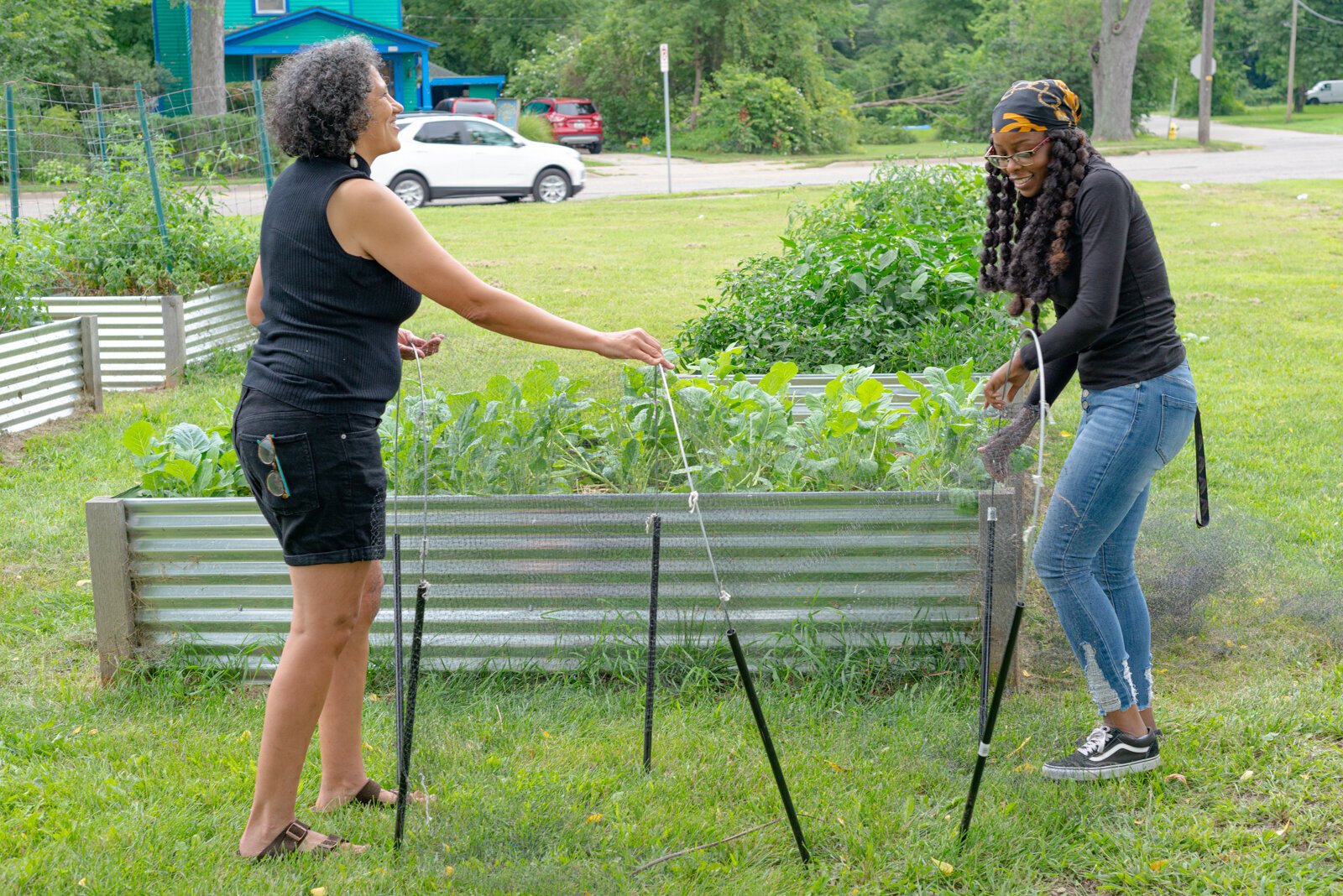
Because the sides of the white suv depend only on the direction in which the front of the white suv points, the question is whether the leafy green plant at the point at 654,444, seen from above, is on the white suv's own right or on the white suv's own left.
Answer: on the white suv's own right

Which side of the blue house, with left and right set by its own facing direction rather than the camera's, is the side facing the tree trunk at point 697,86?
left

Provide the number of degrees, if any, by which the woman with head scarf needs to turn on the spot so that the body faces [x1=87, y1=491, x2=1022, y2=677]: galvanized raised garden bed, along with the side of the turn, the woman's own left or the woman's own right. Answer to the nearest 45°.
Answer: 0° — they already face it

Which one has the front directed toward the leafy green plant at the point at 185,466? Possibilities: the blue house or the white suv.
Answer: the blue house

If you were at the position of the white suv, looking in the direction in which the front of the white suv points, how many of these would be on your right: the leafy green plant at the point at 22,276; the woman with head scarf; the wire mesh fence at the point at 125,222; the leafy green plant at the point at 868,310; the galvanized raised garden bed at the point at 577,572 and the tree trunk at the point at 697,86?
5

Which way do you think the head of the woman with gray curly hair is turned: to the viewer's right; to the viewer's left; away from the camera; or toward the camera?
to the viewer's right

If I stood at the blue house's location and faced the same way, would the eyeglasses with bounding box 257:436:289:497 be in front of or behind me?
in front

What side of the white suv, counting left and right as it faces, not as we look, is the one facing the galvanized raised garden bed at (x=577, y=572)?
right

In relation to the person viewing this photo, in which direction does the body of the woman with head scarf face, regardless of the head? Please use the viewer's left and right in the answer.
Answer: facing to the left of the viewer

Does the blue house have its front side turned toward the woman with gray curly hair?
yes

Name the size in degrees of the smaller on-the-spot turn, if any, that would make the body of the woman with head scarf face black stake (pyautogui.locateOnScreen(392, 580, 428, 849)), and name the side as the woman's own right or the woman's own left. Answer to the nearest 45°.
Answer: approximately 45° to the woman's own left

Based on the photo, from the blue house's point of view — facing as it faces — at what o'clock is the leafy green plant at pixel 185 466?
The leafy green plant is roughly at 12 o'clock from the blue house.

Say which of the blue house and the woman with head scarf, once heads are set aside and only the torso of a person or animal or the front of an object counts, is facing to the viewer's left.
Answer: the woman with head scarf

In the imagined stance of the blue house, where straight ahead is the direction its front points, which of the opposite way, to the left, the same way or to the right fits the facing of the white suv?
to the left
